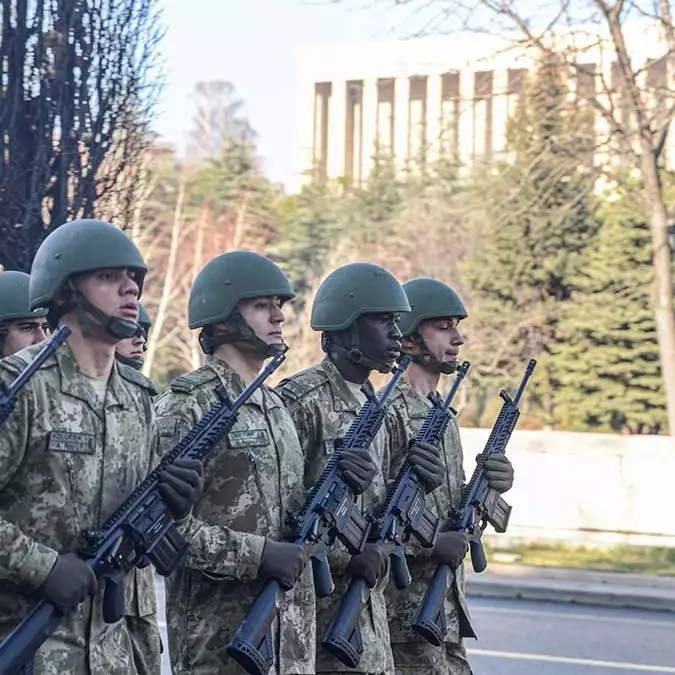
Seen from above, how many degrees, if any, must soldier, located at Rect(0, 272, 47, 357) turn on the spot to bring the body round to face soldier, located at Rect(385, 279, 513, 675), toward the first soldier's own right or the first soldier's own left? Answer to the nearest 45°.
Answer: approximately 45° to the first soldier's own left

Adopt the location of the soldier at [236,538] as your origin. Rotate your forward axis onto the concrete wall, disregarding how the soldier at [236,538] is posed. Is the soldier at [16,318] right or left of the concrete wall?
left

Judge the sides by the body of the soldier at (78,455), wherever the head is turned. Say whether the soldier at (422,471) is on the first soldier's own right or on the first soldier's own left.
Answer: on the first soldier's own left

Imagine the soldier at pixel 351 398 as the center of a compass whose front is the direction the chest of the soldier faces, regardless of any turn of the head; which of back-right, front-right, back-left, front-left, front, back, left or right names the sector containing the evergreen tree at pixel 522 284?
back-left

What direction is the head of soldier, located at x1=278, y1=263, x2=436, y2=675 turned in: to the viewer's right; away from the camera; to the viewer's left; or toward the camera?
to the viewer's right

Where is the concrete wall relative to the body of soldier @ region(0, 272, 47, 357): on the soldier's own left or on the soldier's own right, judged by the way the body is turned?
on the soldier's own left

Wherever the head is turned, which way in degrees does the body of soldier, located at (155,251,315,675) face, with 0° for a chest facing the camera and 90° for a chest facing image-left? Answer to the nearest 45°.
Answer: approximately 315°

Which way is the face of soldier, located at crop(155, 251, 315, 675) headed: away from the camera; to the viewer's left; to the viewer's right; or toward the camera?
to the viewer's right

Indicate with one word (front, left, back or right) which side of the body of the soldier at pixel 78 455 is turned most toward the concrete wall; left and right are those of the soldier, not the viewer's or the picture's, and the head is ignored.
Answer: left

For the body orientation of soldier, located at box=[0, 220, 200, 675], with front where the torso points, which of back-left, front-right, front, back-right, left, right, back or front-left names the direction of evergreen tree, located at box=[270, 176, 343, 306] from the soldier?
back-left

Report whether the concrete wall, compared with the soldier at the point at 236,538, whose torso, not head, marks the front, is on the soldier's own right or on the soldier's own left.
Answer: on the soldier's own left

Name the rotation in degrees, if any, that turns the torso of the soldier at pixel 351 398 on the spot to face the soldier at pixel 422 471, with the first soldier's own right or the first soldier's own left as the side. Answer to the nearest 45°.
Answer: approximately 90° to the first soldier's own left

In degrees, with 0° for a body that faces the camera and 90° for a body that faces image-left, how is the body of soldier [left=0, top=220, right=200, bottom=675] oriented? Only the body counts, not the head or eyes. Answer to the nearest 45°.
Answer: approximately 315°
